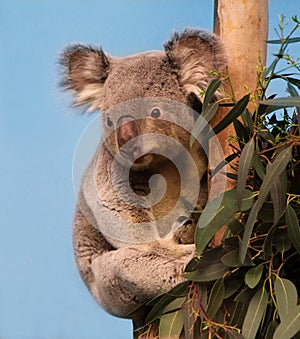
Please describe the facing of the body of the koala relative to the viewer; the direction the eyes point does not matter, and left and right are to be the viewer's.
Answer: facing the viewer and to the right of the viewer

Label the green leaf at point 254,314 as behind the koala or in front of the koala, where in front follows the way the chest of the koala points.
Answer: in front

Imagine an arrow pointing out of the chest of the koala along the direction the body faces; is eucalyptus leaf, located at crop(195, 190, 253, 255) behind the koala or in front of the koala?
in front
